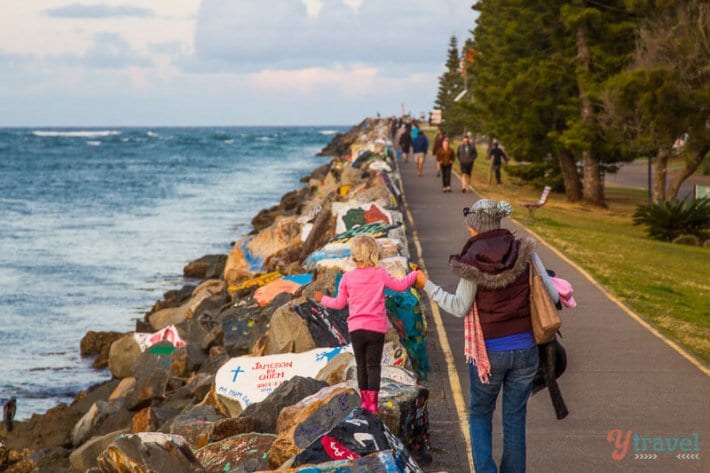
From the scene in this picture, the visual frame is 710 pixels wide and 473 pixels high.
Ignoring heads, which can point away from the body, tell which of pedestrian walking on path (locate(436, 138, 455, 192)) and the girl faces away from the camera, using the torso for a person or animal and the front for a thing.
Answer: the girl

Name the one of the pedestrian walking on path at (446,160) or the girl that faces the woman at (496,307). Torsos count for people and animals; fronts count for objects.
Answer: the pedestrian walking on path

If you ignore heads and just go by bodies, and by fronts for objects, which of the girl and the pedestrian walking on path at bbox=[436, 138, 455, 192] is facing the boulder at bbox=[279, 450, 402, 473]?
the pedestrian walking on path

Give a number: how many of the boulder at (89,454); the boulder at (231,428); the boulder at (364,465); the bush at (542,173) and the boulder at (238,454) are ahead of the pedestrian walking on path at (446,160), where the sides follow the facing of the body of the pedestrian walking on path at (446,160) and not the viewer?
4

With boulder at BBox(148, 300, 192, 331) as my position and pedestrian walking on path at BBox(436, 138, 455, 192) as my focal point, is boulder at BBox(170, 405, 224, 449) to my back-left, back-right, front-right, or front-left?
back-right

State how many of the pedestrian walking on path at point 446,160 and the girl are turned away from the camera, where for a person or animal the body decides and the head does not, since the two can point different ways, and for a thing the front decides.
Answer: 1

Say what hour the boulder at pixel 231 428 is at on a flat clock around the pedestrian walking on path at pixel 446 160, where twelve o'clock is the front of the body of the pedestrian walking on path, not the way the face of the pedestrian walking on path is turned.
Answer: The boulder is roughly at 12 o'clock from the pedestrian walking on path.

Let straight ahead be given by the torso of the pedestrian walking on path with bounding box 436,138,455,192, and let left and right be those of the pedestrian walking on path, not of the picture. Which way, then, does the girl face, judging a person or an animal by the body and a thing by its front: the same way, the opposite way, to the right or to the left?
the opposite way

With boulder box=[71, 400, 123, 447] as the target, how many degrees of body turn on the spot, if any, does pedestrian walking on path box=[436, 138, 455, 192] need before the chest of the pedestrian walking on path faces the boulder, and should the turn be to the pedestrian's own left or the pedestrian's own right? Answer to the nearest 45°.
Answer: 0° — they already face it

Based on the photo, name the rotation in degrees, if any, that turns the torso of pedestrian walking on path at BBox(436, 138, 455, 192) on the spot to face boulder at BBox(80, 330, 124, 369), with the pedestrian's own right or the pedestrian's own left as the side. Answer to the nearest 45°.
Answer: approximately 45° to the pedestrian's own right

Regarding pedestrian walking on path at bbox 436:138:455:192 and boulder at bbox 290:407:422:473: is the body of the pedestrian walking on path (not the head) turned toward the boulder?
yes

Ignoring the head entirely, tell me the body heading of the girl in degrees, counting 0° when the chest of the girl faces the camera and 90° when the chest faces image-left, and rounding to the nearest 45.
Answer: approximately 180°
